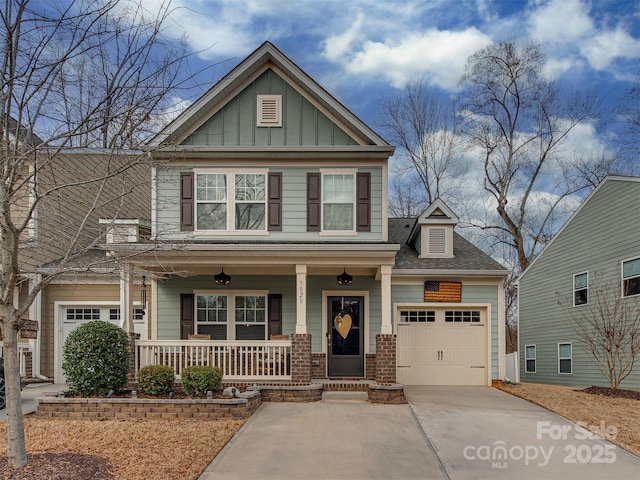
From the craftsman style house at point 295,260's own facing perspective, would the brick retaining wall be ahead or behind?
ahead

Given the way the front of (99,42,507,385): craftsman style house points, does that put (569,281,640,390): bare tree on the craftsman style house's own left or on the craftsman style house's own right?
on the craftsman style house's own left

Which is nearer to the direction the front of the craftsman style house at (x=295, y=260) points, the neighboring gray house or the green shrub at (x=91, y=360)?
the green shrub

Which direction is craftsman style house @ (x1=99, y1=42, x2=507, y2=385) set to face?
toward the camera

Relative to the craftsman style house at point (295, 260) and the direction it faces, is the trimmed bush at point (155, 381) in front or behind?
in front

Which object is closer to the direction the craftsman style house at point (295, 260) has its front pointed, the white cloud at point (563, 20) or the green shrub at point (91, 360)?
the green shrub

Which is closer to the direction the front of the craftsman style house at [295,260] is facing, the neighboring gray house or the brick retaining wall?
the brick retaining wall
